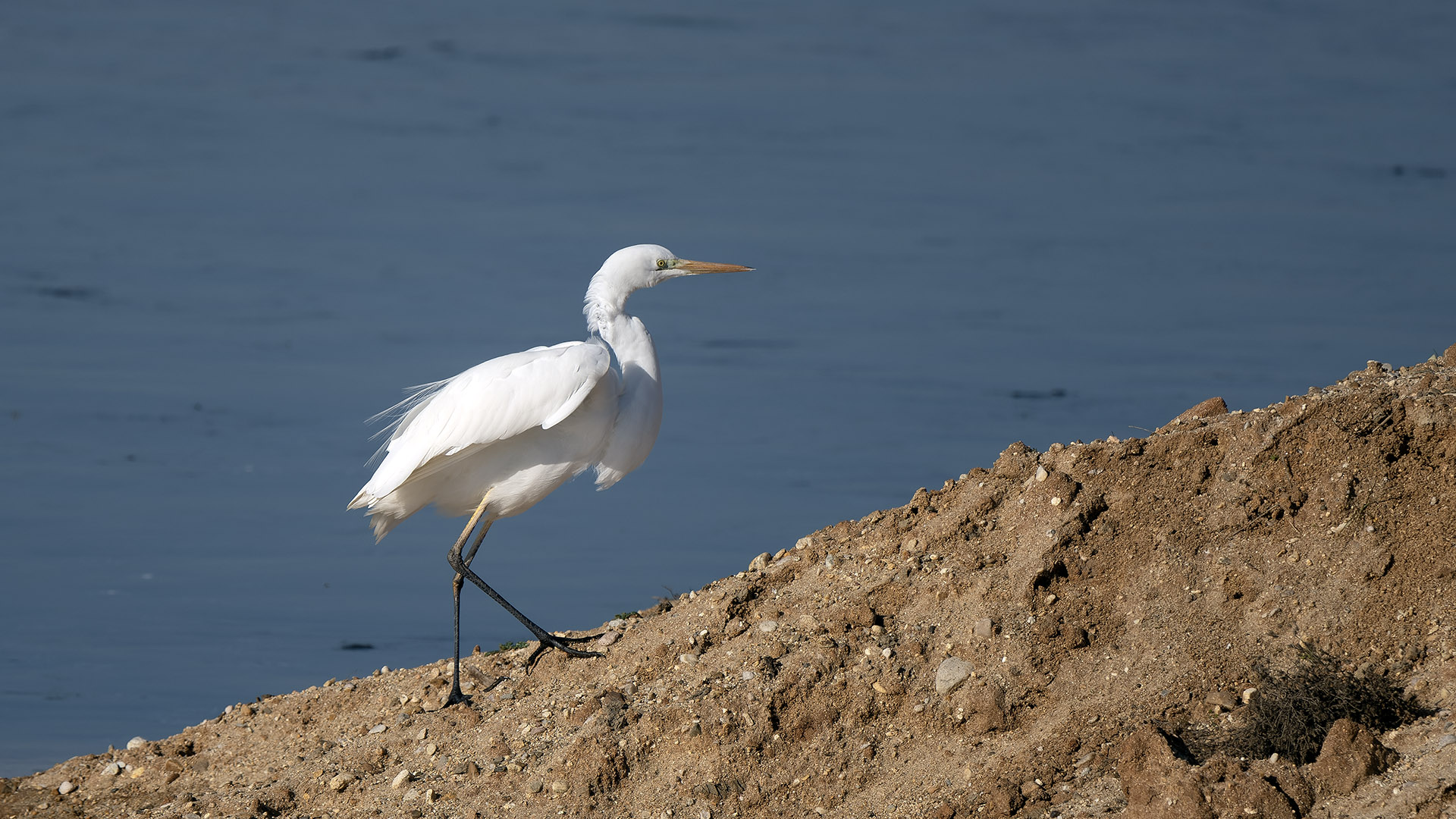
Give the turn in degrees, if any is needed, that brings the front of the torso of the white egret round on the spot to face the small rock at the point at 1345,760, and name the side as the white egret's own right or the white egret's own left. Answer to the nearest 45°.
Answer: approximately 45° to the white egret's own right

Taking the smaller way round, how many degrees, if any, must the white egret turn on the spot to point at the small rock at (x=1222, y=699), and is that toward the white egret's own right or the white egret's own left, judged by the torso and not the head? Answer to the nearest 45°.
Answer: approximately 45° to the white egret's own right

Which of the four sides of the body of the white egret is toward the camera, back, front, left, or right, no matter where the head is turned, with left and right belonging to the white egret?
right

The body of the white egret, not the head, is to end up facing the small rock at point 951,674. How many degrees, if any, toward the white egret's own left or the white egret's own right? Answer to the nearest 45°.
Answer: approximately 45° to the white egret's own right

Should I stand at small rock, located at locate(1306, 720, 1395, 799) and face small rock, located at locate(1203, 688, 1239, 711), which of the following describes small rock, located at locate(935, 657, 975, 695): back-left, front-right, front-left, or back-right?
front-left

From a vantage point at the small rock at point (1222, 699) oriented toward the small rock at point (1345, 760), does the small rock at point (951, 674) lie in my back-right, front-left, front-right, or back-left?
back-right
